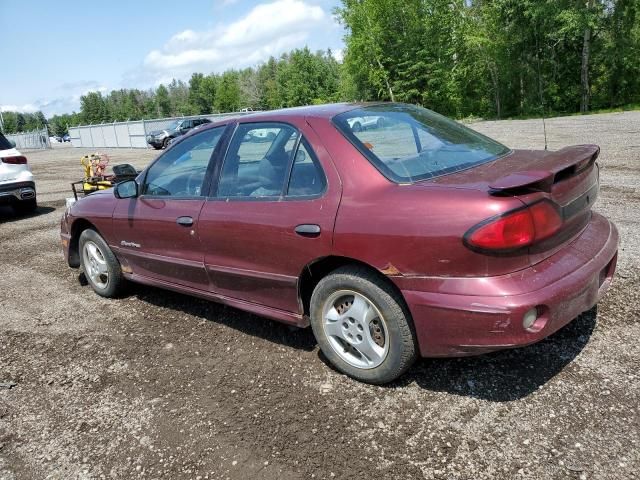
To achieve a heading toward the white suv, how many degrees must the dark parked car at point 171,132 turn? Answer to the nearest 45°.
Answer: approximately 45° to its left

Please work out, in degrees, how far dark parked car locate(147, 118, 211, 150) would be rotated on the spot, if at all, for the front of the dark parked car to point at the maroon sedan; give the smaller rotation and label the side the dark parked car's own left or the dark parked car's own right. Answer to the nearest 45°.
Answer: approximately 45° to the dark parked car's own left

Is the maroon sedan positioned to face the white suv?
yes

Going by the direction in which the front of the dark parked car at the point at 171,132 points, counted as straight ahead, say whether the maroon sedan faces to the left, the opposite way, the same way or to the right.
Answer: to the right

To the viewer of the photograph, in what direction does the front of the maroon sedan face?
facing away from the viewer and to the left of the viewer

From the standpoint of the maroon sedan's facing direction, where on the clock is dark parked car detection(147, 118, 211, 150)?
The dark parked car is roughly at 1 o'clock from the maroon sedan.

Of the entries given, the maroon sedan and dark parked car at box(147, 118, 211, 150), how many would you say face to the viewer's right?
0
